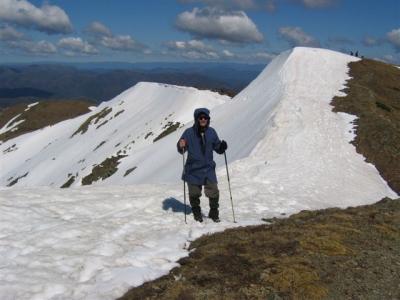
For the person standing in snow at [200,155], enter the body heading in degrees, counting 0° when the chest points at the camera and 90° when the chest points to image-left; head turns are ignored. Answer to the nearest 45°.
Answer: approximately 0°
